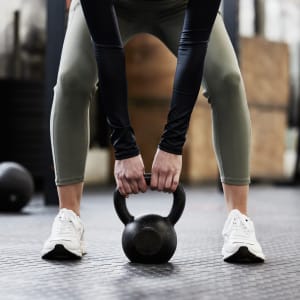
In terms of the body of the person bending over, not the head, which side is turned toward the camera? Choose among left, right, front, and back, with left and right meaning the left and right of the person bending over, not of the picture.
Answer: front

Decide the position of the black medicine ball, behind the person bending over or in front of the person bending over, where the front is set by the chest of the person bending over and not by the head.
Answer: behind
